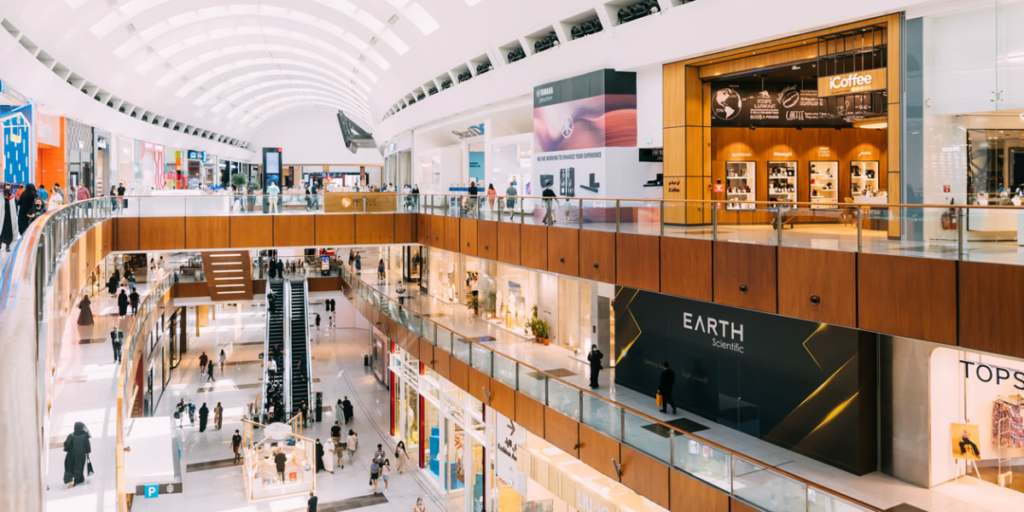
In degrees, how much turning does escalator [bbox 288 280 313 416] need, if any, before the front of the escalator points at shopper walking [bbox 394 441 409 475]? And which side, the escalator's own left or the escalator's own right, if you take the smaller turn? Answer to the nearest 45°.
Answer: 0° — it already faces them

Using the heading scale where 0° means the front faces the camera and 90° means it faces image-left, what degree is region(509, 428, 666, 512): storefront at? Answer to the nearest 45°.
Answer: approximately 45°

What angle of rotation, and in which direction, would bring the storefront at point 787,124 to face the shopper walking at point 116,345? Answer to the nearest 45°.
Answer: approximately 45° to its right

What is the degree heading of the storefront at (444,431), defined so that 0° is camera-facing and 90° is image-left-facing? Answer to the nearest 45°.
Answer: approximately 45°

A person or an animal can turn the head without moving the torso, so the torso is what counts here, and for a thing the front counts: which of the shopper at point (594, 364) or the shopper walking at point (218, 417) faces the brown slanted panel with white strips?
the shopper walking at point (218, 417)

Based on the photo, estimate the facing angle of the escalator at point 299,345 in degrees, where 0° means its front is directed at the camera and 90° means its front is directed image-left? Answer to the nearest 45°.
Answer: approximately 0°

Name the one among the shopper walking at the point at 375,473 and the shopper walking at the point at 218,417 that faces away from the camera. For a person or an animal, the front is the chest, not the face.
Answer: the shopper walking at the point at 218,417
